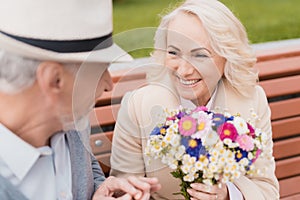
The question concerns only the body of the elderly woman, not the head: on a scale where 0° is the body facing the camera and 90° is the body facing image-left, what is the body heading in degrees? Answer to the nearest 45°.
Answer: approximately 0°

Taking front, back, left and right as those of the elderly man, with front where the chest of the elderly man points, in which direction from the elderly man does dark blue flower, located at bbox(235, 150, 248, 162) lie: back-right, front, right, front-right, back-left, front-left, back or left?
front-left

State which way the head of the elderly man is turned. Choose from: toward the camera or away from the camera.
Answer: away from the camera

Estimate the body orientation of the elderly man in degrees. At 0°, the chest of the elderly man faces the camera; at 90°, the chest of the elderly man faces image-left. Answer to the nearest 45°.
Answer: approximately 315°

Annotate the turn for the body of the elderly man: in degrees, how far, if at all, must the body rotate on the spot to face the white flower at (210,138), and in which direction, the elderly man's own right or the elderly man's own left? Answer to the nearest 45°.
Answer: approximately 45° to the elderly man's own left

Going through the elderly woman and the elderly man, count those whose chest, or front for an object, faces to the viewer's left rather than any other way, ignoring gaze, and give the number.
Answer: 0
